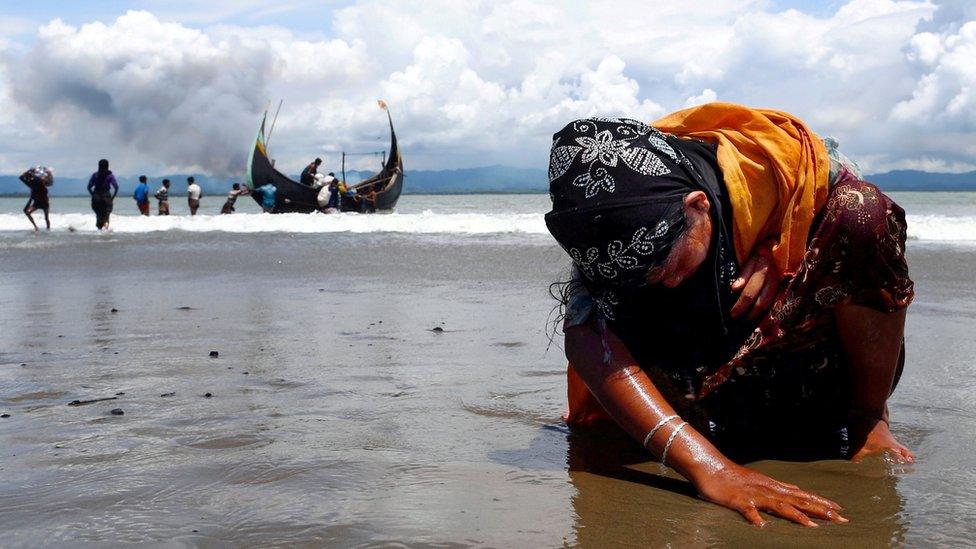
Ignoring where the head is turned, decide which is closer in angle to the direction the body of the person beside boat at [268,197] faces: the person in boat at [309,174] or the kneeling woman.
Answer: the person in boat

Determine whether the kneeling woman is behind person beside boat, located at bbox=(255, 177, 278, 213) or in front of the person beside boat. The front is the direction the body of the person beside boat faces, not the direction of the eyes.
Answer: behind

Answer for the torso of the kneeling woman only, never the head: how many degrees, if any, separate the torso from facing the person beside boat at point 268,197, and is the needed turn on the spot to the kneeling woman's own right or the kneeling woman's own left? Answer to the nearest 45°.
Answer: approximately 135° to the kneeling woman's own right

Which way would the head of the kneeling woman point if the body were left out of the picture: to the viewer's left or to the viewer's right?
to the viewer's left

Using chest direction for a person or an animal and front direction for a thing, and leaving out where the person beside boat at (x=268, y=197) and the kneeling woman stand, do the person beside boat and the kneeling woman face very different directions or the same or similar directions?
very different directions

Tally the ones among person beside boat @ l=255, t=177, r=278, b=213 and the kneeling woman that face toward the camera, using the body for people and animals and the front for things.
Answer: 1

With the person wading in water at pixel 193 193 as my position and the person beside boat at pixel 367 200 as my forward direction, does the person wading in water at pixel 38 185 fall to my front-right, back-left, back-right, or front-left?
back-right

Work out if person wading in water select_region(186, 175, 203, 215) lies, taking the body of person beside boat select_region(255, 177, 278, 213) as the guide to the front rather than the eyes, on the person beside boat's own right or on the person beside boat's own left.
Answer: on the person beside boat's own left
